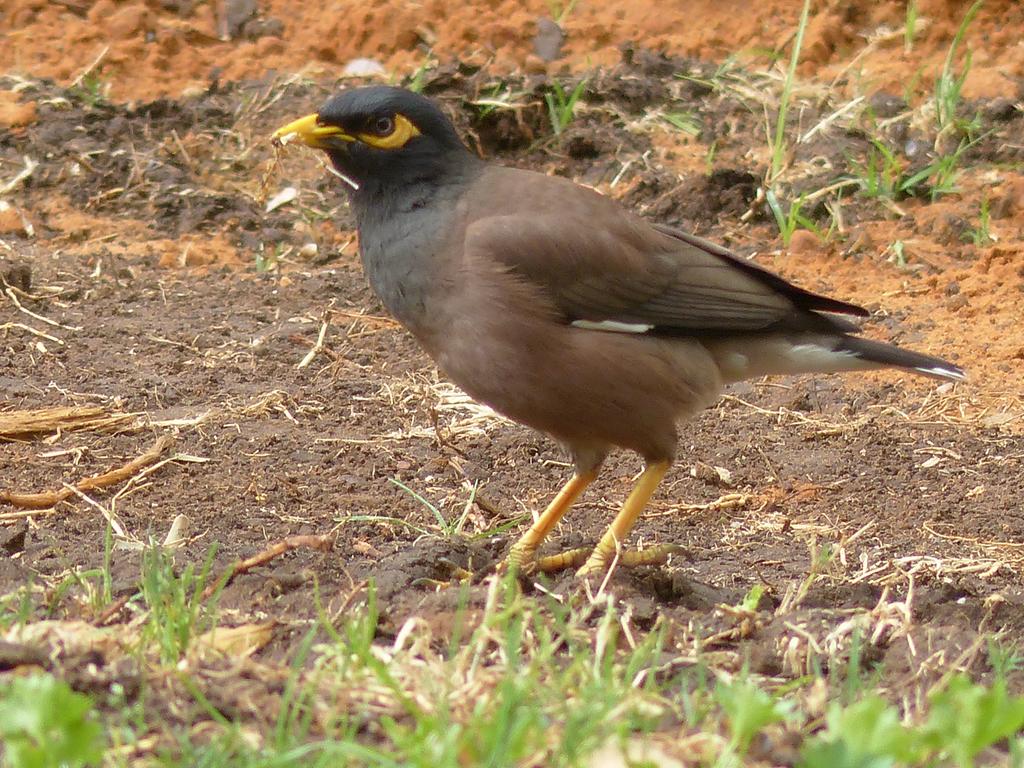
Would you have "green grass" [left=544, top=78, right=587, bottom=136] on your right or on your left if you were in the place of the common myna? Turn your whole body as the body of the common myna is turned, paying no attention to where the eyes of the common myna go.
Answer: on your right

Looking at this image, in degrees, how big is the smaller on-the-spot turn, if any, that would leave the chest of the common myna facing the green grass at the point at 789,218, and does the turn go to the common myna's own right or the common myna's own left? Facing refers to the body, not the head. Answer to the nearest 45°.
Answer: approximately 90° to the common myna's own right

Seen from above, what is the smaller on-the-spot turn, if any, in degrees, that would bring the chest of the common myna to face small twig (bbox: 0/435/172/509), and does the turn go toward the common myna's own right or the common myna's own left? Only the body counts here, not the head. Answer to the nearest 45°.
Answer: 0° — it already faces it

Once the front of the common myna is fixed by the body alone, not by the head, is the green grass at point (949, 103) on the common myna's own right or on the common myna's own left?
on the common myna's own right

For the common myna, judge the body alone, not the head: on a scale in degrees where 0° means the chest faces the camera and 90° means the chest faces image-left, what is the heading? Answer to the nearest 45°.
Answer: approximately 90°

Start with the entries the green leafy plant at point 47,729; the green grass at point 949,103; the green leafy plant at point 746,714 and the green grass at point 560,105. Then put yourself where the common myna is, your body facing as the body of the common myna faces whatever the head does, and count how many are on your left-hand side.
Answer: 2

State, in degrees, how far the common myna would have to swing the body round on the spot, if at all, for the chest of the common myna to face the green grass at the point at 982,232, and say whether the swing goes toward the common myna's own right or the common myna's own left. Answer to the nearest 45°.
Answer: approximately 135° to the common myna's own right

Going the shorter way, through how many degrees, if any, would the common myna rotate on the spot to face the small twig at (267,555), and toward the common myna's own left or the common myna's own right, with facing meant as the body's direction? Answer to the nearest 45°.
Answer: approximately 45° to the common myna's own left
